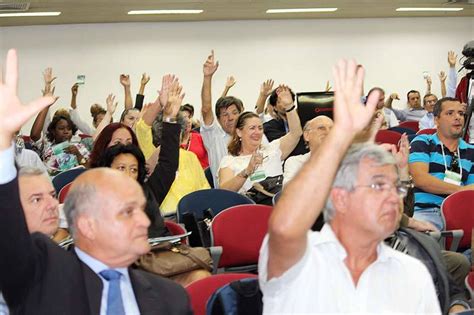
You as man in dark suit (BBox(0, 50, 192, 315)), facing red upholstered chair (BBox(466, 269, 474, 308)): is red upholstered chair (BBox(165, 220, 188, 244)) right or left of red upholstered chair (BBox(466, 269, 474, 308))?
left

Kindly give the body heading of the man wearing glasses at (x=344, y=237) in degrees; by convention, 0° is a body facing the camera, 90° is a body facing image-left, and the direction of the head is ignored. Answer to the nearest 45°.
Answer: approximately 315°

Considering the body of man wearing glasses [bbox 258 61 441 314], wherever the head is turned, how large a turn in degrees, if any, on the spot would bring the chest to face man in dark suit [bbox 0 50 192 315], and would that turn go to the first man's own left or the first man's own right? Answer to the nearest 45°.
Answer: approximately 135° to the first man's own right

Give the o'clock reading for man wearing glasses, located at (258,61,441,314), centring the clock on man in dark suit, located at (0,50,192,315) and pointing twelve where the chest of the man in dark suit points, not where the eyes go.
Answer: The man wearing glasses is roughly at 11 o'clock from the man in dark suit.

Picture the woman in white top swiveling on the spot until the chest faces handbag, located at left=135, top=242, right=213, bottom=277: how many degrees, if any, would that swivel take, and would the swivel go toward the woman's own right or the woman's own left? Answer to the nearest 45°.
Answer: approximately 45° to the woman's own right
